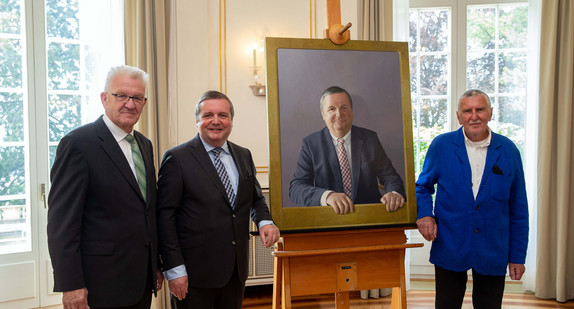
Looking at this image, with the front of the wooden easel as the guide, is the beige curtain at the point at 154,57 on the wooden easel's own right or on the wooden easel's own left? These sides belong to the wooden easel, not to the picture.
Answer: on the wooden easel's own right

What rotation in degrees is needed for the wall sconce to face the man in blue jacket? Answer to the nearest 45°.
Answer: approximately 45° to its left

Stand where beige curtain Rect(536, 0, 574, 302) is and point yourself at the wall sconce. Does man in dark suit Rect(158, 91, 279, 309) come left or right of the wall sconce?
left

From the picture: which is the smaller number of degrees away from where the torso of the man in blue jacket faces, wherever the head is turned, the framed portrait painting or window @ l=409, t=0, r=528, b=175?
the framed portrait painting

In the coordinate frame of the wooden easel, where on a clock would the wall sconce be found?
The wall sconce is roughly at 5 o'clock from the wooden easel.

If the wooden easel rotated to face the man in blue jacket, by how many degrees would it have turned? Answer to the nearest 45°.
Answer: approximately 90° to its left

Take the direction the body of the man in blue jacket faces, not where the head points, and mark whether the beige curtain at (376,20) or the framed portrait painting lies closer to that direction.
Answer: the framed portrait painting

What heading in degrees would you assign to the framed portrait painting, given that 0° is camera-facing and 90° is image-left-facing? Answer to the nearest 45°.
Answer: approximately 0°
